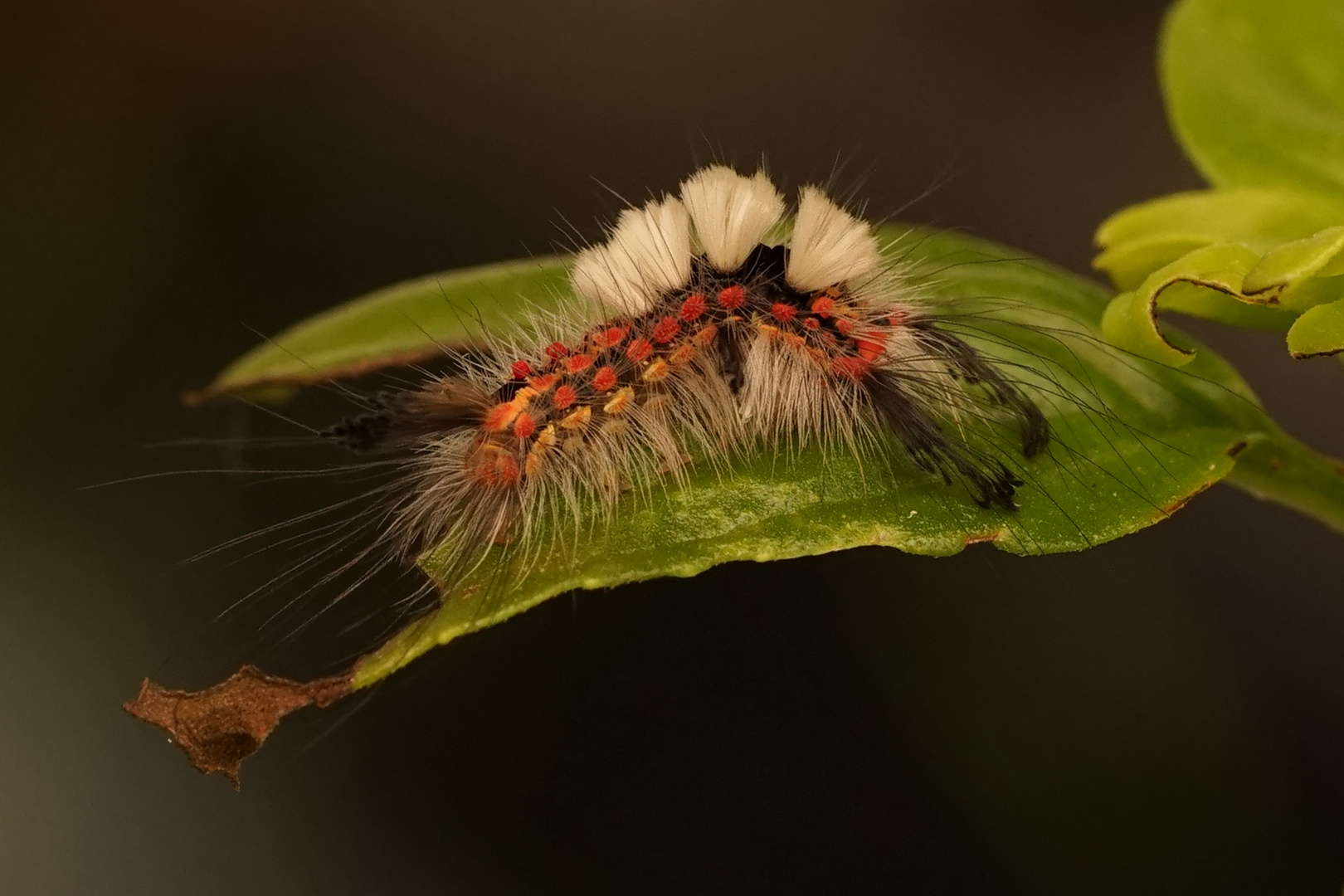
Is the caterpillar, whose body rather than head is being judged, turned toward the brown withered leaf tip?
no

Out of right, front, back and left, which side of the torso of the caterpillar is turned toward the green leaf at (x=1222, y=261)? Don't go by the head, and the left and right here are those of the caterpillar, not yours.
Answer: front

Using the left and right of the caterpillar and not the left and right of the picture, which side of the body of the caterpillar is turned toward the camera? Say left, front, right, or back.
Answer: right

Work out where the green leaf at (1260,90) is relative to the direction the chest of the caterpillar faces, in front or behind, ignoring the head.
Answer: in front

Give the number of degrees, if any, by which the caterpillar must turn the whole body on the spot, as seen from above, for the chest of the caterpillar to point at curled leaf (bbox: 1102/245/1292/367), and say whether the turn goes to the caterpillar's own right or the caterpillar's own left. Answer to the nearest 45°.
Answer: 0° — it already faces it

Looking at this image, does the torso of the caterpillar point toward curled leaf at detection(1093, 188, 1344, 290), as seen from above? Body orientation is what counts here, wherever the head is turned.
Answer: yes

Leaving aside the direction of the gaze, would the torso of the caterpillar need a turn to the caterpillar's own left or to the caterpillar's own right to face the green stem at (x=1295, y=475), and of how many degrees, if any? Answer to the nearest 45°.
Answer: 0° — it already faces it
